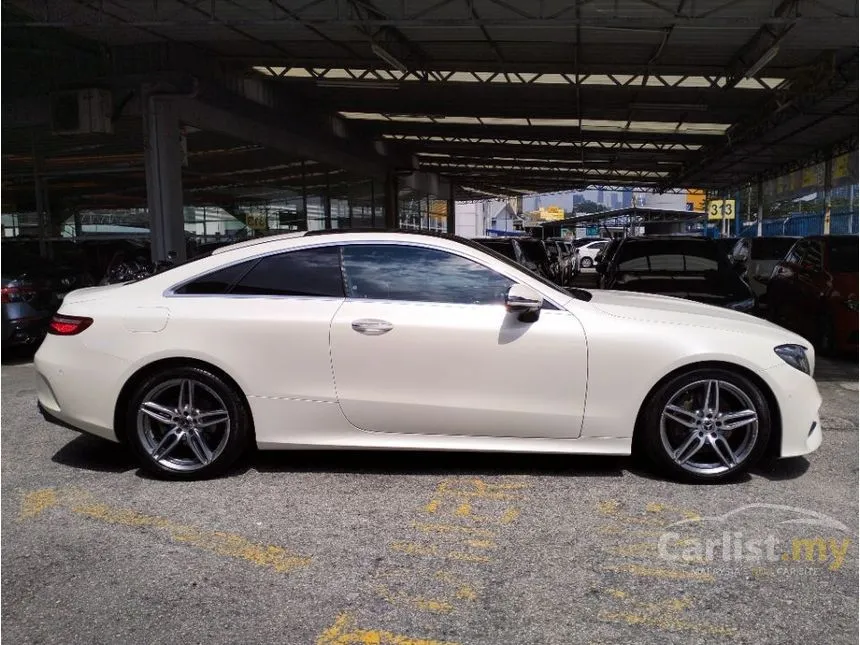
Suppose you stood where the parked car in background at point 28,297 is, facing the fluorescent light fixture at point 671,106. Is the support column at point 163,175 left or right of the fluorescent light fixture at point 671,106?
left

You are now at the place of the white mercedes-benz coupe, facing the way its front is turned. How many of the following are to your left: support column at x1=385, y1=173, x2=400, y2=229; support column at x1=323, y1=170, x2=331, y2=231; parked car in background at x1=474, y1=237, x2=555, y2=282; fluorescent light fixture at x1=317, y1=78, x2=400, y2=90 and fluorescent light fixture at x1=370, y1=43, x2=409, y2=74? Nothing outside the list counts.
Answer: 5

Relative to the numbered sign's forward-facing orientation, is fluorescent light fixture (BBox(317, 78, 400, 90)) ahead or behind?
ahead

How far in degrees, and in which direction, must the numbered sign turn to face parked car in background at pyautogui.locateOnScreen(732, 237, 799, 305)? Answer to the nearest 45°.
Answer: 0° — it already faces it

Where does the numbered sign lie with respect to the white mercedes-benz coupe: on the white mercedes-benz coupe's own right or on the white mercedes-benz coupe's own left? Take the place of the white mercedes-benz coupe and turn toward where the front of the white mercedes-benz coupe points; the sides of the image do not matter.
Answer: on the white mercedes-benz coupe's own left

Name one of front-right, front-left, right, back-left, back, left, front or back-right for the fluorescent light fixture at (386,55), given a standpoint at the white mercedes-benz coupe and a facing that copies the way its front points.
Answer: left

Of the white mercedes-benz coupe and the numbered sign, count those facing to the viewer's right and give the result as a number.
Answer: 1

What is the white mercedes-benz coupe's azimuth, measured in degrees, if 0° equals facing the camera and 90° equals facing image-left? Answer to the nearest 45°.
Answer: approximately 270°

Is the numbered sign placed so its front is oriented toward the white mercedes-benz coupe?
yes

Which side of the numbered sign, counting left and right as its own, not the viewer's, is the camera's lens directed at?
front

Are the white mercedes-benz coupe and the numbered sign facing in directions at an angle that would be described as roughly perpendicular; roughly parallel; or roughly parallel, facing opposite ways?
roughly perpendicular

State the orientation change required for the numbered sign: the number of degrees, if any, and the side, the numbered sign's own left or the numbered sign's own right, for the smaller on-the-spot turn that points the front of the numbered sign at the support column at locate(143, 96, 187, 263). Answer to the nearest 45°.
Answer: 0° — it already faces it

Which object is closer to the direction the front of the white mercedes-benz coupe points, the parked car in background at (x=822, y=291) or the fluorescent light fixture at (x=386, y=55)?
the parked car in background

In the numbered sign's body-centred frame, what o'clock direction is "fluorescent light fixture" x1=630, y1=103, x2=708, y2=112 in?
The fluorescent light fixture is roughly at 12 o'clock from the numbered sign.

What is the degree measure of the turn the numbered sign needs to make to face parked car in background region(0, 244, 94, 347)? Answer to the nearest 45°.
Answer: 0° — it already faces it
